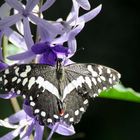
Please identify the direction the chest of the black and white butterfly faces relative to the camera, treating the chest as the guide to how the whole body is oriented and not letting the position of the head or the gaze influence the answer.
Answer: away from the camera
